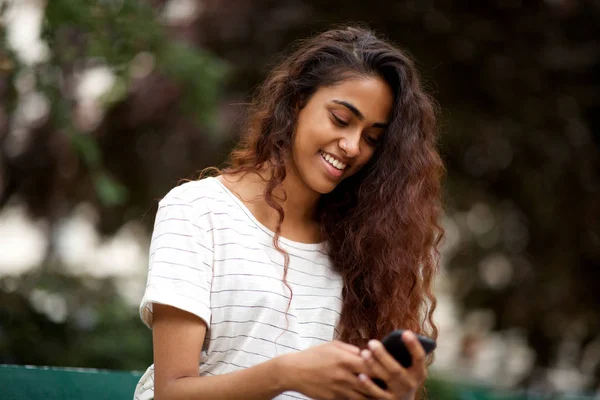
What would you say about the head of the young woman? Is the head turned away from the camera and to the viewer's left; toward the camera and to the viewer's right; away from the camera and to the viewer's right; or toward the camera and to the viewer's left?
toward the camera and to the viewer's right

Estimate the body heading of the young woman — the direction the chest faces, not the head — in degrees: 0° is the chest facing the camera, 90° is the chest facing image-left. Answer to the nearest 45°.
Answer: approximately 315°
